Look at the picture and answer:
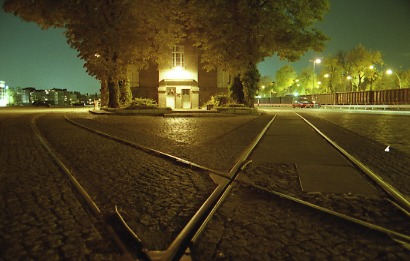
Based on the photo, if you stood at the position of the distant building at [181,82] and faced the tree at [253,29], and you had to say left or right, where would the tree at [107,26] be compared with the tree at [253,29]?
right

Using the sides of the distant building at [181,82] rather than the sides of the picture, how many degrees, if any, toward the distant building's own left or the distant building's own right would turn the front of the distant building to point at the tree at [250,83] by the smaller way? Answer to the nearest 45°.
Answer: approximately 45° to the distant building's own left

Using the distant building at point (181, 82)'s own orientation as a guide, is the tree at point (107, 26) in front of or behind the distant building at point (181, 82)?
in front

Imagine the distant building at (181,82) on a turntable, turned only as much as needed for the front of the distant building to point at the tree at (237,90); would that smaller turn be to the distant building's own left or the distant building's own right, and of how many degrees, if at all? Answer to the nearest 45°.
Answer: approximately 45° to the distant building's own left

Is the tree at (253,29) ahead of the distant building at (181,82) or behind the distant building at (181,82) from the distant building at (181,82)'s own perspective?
ahead

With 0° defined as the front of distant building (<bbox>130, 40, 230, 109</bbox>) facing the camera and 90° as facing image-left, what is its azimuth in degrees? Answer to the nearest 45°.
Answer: approximately 0°
